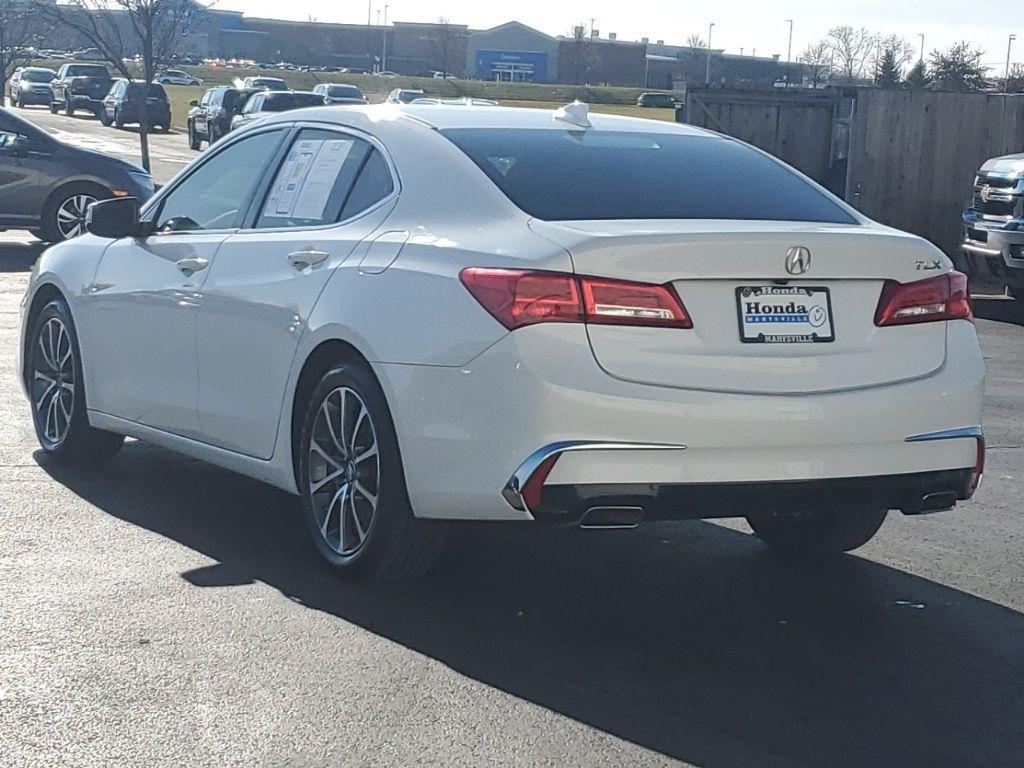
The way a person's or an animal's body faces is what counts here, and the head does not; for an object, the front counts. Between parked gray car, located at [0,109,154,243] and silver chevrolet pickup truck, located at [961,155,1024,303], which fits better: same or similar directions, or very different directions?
very different directions

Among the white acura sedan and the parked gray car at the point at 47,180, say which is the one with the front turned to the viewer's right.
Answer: the parked gray car

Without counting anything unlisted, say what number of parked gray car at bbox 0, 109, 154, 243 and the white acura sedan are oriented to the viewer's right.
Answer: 1

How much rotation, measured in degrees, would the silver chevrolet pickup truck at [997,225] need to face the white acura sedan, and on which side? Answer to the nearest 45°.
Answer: approximately 45° to its left

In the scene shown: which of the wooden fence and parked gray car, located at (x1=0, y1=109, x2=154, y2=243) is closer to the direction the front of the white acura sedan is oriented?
the parked gray car

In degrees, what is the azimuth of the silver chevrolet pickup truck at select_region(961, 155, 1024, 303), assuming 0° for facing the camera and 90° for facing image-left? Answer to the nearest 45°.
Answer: approximately 45°

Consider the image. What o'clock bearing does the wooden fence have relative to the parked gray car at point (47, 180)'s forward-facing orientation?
The wooden fence is roughly at 12 o'clock from the parked gray car.

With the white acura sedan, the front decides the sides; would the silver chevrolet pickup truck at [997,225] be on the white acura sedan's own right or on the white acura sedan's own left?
on the white acura sedan's own right

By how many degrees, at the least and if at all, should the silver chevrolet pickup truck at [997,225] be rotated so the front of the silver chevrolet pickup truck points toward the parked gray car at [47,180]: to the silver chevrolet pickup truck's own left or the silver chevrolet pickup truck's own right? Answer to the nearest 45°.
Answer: approximately 45° to the silver chevrolet pickup truck's own right

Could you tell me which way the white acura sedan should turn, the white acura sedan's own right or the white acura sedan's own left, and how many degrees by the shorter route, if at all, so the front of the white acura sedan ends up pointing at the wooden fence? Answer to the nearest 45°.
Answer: approximately 45° to the white acura sedan's own right

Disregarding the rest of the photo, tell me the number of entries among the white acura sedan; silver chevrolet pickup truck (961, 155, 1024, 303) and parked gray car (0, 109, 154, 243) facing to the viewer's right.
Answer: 1

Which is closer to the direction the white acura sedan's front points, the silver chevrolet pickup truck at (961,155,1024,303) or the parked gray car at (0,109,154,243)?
the parked gray car

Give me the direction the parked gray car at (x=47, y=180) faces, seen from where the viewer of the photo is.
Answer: facing to the right of the viewer

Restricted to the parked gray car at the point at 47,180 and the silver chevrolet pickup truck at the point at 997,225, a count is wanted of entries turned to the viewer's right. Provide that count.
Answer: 1

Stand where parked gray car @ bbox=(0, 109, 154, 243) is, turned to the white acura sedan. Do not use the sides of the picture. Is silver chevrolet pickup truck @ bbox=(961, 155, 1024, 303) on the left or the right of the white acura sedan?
left

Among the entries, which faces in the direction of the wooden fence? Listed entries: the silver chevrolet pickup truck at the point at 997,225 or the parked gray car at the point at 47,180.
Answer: the parked gray car

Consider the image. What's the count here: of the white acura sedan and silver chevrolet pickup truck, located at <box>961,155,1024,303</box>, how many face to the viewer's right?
0
